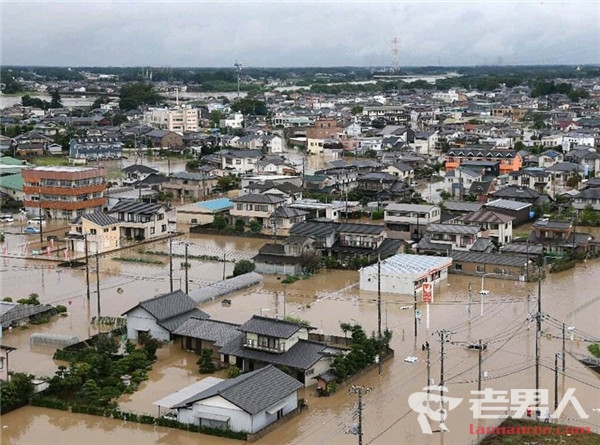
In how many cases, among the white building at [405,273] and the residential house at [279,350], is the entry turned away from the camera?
0

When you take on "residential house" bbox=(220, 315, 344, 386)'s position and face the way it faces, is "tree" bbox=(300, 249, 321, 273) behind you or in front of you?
behind

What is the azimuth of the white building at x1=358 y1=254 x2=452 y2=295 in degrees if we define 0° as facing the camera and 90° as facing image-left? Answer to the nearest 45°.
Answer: approximately 315°

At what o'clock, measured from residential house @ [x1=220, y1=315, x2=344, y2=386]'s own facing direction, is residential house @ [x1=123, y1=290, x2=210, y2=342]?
residential house @ [x1=123, y1=290, x2=210, y2=342] is roughly at 3 o'clock from residential house @ [x1=220, y1=315, x2=344, y2=386].

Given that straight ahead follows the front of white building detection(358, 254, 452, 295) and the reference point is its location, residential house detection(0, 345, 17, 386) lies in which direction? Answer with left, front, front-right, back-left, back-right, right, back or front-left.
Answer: right

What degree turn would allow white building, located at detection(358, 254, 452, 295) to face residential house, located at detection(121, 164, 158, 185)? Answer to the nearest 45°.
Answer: approximately 180°

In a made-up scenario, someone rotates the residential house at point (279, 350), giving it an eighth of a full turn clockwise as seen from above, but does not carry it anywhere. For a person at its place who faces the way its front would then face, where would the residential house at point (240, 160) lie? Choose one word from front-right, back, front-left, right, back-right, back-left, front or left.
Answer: right

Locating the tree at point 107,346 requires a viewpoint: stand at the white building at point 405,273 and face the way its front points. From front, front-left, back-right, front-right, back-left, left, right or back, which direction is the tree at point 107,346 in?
right

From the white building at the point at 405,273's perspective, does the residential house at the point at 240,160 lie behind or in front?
behind

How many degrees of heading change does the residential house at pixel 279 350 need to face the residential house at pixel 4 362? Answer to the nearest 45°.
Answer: approximately 45° to its right

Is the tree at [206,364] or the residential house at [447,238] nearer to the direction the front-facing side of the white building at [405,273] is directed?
the tree

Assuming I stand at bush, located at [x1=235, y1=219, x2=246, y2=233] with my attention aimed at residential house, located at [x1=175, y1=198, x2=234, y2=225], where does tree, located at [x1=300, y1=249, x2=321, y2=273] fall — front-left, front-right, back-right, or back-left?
back-left

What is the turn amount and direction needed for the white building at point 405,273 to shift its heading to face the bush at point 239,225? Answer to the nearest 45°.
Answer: approximately 180°

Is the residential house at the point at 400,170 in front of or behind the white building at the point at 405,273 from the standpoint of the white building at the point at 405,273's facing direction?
behind

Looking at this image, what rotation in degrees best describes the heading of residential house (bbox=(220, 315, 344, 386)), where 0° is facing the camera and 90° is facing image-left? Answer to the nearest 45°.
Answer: approximately 45°

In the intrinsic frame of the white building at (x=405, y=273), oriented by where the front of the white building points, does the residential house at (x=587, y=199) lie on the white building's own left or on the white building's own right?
on the white building's own left
